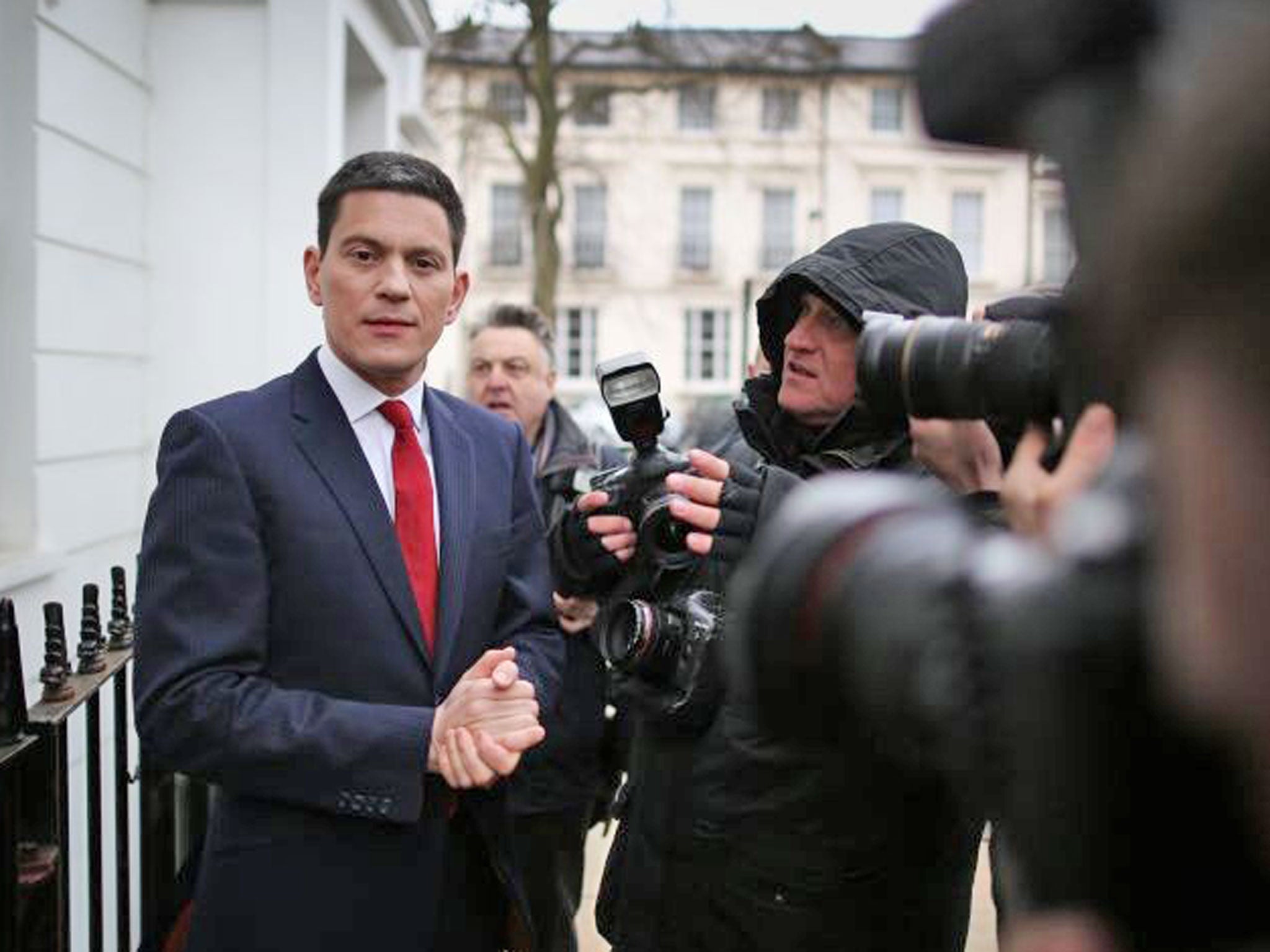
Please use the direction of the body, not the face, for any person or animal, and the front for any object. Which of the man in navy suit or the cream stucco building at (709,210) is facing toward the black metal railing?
the cream stucco building

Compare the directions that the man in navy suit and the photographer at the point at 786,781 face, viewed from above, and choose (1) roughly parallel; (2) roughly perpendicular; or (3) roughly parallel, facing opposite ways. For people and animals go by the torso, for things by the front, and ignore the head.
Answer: roughly perpendicular

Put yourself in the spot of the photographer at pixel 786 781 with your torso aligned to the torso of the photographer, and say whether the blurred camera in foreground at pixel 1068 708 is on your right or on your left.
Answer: on your left

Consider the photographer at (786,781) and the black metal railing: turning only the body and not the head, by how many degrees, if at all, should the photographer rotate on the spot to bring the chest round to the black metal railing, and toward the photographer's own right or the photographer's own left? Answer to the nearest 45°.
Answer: approximately 45° to the photographer's own right

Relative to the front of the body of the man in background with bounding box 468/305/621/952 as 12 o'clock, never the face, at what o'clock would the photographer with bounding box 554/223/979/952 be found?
The photographer is roughly at 10 o'clock from the man in background.
